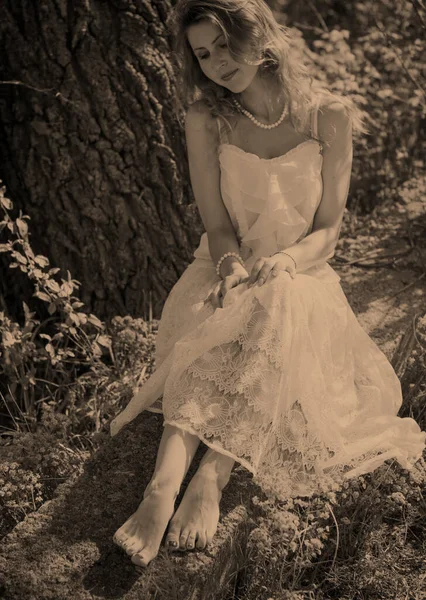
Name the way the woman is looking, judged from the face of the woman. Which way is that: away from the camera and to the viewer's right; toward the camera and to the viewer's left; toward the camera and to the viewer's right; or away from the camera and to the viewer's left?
toward the camera and to the viewer's left

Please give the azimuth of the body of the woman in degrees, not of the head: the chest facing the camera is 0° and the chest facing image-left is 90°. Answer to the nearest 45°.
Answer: approximately 0°

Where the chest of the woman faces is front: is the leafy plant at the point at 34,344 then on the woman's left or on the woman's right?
on the woman's right

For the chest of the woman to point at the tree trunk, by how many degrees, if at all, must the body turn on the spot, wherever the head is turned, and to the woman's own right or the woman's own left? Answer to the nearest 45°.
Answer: approximately 135° to the woman's own right
